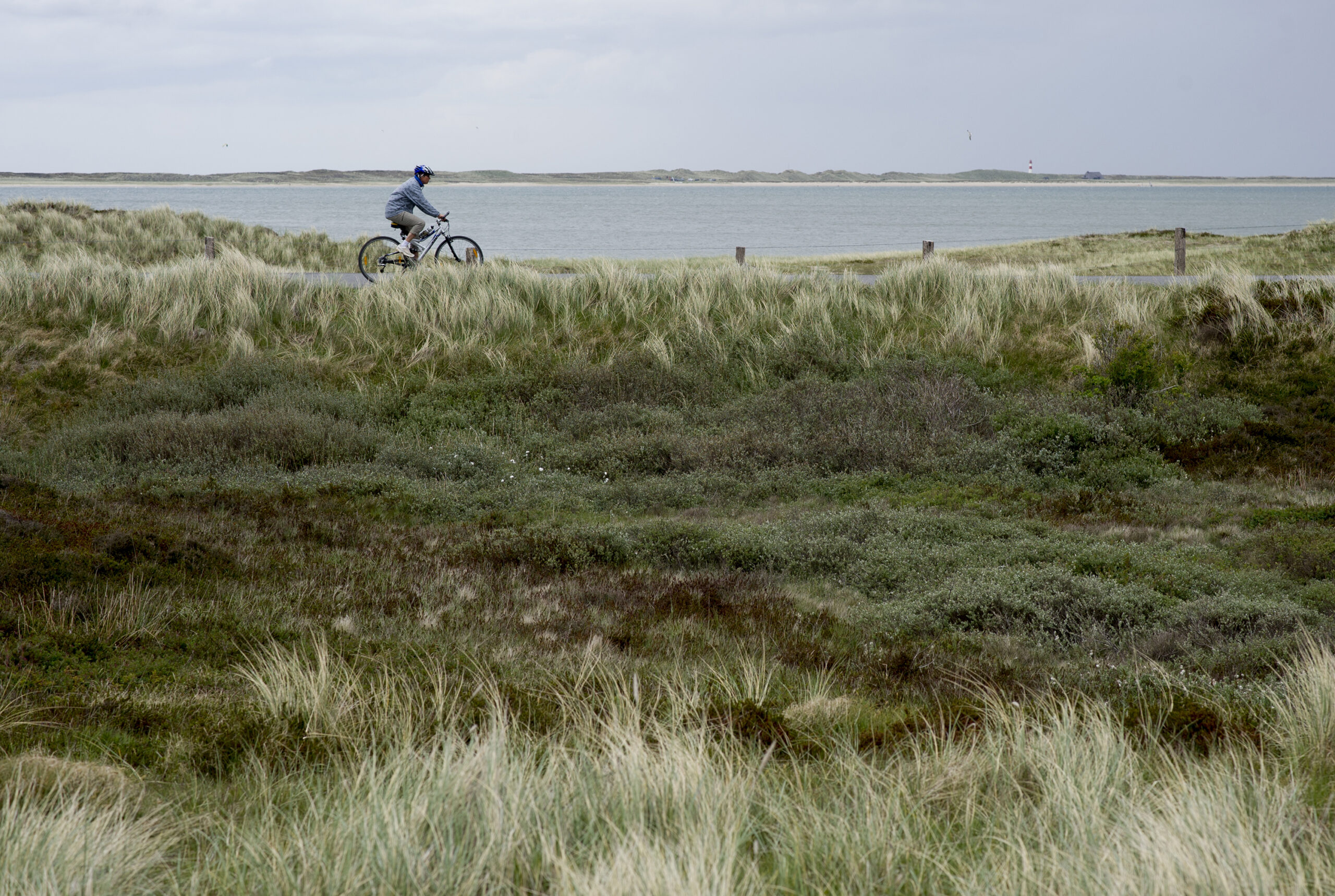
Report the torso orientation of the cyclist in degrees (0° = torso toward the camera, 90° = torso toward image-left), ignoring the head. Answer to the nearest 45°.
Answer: approximately 270°

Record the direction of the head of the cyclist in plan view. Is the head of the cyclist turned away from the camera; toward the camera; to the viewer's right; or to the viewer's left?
to the viewer's right

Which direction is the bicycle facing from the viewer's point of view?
to the viewer's right
